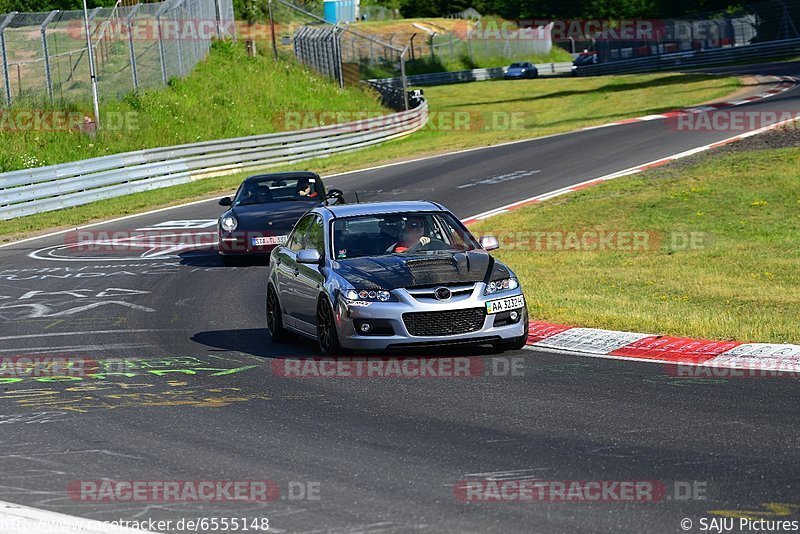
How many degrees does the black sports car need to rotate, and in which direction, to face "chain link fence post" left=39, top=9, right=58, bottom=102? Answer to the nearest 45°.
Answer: approximately 180°

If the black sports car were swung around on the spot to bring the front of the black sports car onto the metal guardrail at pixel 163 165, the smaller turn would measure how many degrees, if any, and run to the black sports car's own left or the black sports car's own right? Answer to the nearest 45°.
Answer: approximately 180°

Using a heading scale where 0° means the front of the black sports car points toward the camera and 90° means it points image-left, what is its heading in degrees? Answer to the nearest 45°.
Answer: approximately 0°

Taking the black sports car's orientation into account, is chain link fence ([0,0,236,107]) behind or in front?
behind

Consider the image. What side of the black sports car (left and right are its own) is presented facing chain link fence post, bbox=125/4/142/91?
back

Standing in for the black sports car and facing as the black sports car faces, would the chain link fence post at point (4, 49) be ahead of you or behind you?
behind

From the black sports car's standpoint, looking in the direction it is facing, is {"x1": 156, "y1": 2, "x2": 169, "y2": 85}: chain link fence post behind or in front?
behind

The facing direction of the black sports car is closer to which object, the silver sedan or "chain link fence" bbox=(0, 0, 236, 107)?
the silver sedan

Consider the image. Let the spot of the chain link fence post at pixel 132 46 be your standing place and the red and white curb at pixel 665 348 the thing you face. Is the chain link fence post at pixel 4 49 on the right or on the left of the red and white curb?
right

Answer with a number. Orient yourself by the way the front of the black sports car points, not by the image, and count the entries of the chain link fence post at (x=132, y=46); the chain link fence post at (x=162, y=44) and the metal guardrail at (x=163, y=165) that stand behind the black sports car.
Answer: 3
